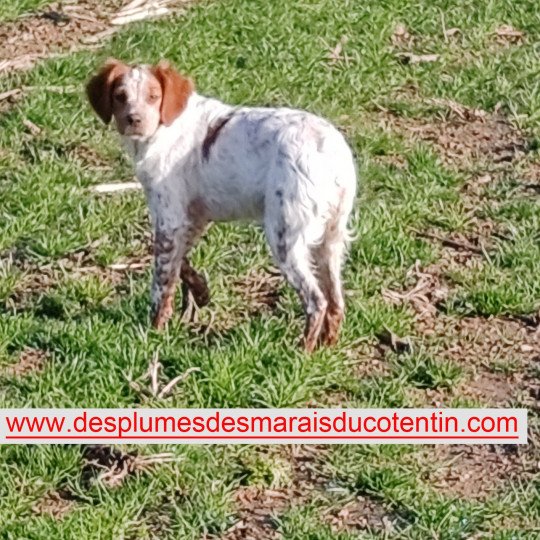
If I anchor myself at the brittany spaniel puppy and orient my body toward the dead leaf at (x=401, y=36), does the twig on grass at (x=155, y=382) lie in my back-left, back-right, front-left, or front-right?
back-left

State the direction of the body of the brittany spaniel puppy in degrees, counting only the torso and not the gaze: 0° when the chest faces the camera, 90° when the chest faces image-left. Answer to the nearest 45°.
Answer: approximately 135°

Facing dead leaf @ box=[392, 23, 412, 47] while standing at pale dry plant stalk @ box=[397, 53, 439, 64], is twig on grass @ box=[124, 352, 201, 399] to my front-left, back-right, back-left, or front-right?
back-left

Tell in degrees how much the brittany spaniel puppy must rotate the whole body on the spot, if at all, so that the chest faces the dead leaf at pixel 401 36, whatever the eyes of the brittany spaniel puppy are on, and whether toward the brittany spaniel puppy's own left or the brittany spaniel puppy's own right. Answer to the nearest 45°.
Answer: approximately 45° to the brittany spaniel puppy's own right
